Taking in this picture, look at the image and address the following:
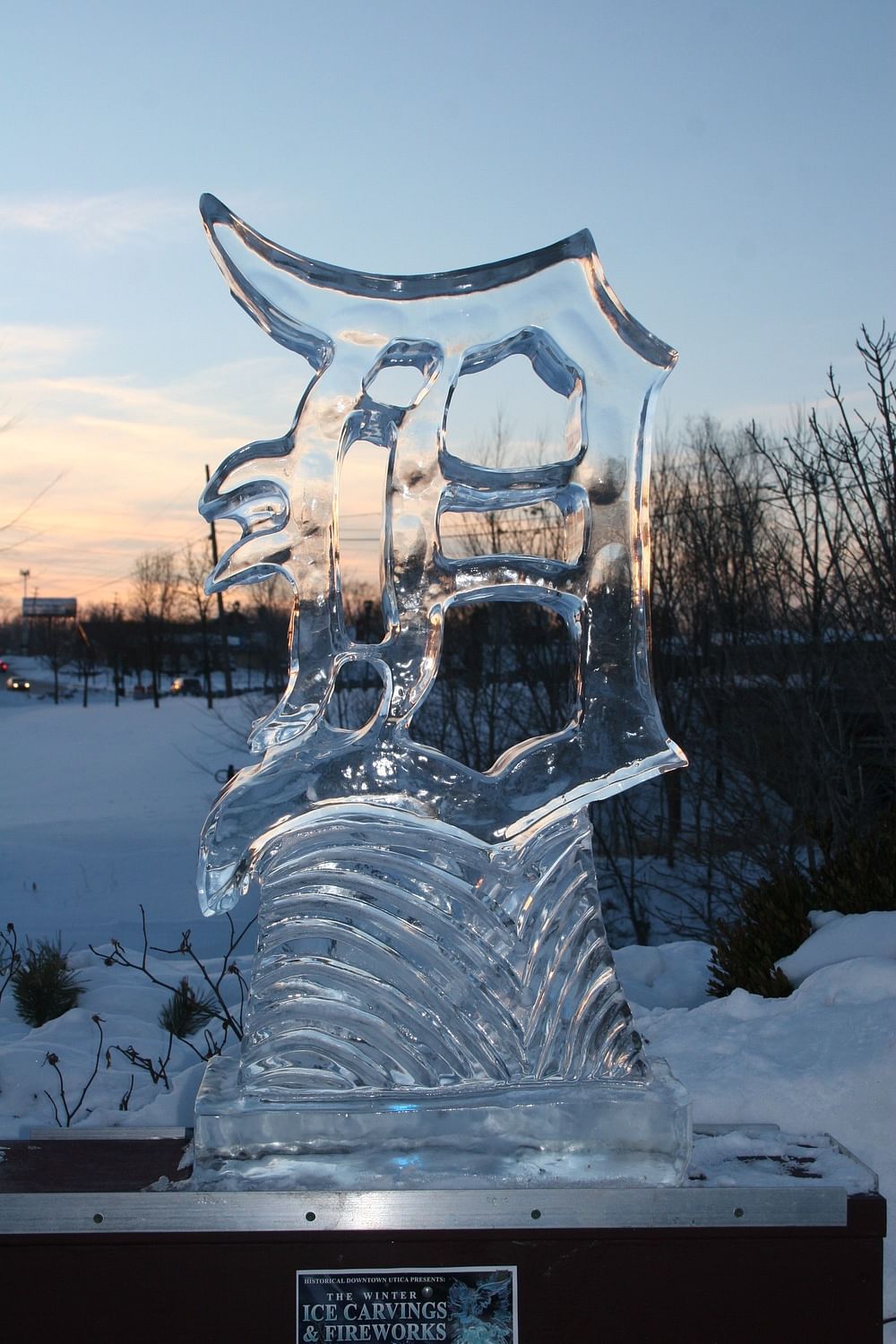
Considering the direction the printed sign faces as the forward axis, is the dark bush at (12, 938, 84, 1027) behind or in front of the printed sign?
behind

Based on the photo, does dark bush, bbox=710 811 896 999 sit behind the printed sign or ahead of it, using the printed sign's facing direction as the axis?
behind

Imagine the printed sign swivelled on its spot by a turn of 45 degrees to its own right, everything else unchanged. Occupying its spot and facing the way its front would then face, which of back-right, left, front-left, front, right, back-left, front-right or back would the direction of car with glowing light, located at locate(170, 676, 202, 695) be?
back-right

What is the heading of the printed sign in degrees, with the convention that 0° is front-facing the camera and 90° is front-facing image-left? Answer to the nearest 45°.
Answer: approximately 0°

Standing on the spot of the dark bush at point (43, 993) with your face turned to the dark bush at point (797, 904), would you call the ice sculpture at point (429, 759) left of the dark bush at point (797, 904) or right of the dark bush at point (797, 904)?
right

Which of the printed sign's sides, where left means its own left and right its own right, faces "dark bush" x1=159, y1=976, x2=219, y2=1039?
back
